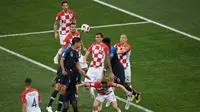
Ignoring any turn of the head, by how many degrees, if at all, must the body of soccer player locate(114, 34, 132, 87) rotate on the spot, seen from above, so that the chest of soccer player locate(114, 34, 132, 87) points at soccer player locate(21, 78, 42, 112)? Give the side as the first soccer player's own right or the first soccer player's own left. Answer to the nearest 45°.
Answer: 0° — they already face them

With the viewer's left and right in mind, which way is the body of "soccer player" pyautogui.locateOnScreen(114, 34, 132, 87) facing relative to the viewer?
facing the viewer and to the left of the viewer

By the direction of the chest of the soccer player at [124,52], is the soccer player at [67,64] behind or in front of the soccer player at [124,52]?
in front

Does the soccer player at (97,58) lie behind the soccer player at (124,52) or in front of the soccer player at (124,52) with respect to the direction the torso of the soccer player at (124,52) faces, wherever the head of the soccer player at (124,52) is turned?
in front
